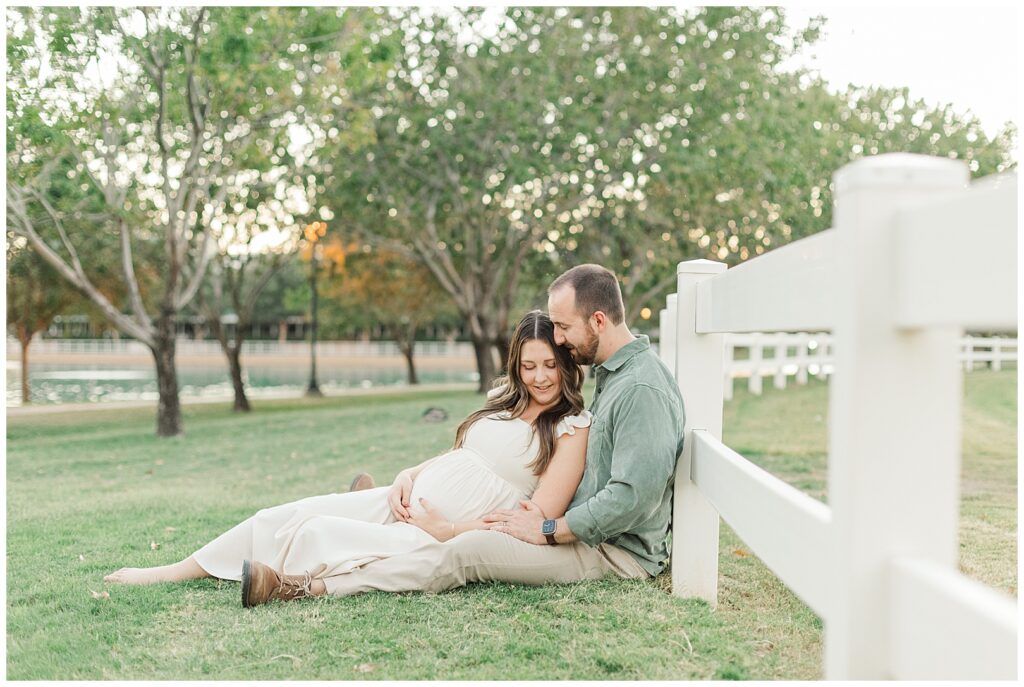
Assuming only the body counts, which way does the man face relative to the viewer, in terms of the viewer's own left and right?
facing to the left of the viewer

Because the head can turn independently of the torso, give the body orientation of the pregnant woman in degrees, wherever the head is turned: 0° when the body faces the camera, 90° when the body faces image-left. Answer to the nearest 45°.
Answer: approximately 45°

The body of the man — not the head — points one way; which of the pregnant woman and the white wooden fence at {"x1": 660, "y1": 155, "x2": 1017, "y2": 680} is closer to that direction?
the pregnant woman

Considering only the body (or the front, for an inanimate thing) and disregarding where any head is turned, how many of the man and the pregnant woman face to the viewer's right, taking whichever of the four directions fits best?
0

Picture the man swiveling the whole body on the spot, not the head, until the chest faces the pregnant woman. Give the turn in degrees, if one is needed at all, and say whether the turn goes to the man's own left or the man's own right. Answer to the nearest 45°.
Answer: approximately 45° to the man's own right

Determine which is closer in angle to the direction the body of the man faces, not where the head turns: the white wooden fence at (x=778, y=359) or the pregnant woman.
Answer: the pregnant woman

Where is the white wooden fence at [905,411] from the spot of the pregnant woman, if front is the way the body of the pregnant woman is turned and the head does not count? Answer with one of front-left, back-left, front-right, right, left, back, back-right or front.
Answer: front-left

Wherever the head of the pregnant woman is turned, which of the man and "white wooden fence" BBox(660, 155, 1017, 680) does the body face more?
the white wooden fence

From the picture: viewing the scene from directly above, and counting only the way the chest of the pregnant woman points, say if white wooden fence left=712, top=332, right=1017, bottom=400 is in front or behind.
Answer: behind
